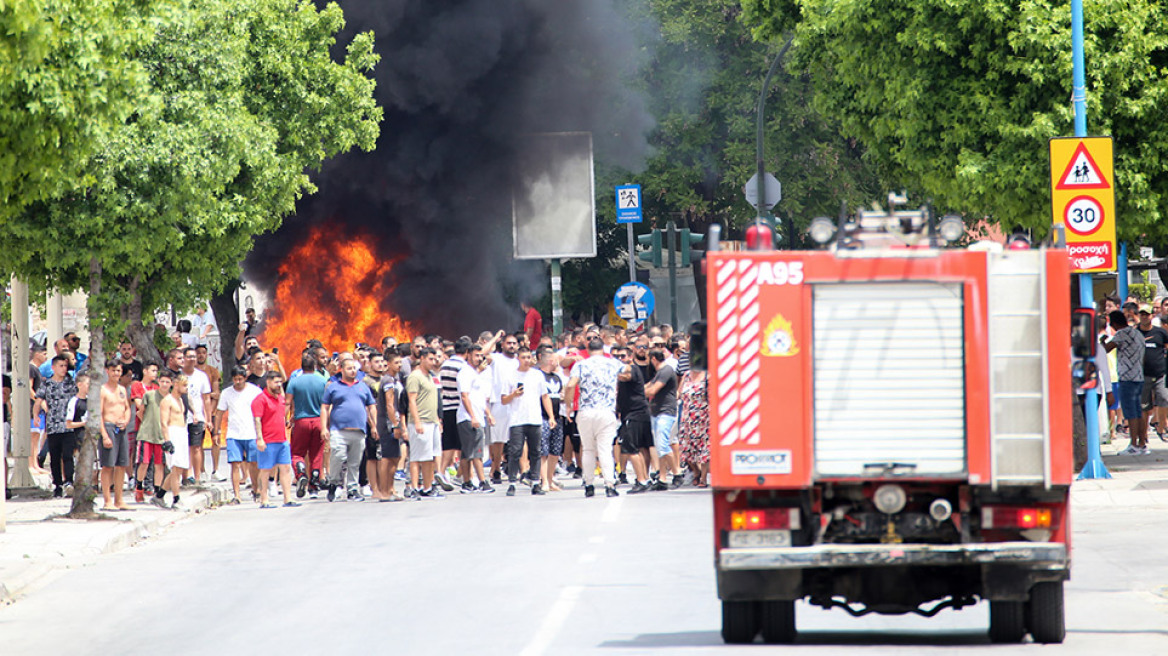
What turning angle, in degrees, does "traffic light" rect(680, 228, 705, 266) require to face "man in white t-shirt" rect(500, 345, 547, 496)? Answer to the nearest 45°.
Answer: approximately 90° to its right

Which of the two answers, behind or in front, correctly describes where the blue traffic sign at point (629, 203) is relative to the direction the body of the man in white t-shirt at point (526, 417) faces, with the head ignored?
behind

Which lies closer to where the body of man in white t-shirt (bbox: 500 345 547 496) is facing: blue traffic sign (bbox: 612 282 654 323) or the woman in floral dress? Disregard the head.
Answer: the woman in floral dress

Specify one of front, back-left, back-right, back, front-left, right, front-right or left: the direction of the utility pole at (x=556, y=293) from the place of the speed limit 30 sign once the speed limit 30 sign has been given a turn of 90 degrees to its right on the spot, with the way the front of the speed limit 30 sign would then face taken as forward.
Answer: front-right

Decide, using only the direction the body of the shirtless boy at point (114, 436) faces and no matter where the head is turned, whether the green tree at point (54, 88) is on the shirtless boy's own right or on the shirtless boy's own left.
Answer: on the shirtless boy's own right

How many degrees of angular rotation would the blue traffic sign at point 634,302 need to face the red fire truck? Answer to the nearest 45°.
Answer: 0° — it already faces it

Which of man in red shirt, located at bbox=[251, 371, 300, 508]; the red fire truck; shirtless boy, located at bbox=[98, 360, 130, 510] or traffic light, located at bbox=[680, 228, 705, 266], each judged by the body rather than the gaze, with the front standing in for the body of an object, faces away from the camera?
the red fire truck
